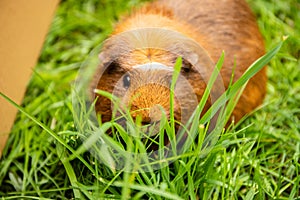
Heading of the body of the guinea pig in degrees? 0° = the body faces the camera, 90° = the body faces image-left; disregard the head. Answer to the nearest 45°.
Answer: approximately 45°
